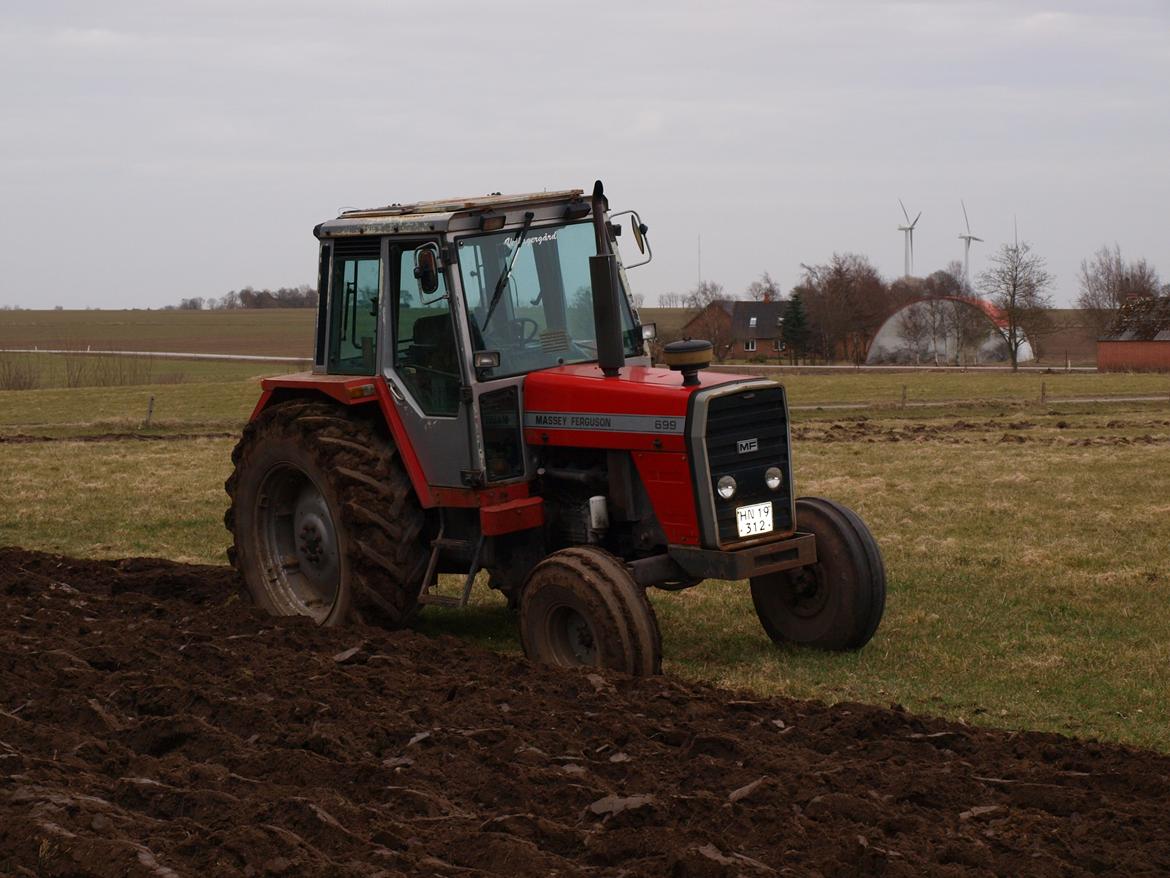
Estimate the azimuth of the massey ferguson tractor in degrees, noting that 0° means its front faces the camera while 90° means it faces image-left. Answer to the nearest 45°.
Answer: approximately 315°
